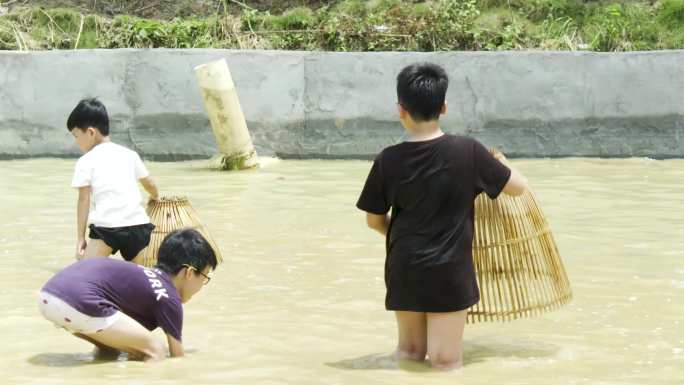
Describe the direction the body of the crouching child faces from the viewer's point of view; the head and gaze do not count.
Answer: to the viewer's right

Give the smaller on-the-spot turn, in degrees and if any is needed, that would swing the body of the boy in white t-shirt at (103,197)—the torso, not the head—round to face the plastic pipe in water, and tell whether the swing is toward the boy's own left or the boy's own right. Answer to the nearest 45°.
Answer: approximately 45° to the boy's own right

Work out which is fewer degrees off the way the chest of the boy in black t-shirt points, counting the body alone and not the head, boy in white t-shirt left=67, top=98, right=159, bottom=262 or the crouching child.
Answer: the boy in white t-shirt

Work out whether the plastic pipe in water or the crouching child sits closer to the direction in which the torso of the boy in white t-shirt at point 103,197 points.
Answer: the plastic pipe in water

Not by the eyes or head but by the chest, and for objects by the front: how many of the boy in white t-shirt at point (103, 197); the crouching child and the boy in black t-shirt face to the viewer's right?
1

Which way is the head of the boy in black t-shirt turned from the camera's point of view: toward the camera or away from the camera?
away from the camera

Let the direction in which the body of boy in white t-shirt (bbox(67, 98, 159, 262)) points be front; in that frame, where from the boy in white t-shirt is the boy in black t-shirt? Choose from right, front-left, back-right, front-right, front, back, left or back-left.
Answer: back

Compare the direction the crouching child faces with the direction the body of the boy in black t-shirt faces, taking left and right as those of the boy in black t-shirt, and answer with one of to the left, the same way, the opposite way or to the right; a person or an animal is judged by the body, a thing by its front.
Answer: to the right

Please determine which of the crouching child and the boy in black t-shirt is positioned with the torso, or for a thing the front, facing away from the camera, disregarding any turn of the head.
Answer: the boy in black t-shirt

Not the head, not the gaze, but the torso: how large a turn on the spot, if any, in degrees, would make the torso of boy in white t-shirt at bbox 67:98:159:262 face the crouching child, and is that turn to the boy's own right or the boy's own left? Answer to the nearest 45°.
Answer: approximately 135° to the boy's own left

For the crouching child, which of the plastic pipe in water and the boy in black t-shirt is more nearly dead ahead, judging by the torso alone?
the boy in black t-shirt

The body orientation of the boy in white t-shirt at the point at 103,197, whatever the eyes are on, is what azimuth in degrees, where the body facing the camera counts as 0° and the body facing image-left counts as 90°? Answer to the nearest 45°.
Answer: approximately 135°

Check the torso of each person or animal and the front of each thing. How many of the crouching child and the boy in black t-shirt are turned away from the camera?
1

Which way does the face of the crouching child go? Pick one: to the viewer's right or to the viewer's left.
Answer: to the viewer's right

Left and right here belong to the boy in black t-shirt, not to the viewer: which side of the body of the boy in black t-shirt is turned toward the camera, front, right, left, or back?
back

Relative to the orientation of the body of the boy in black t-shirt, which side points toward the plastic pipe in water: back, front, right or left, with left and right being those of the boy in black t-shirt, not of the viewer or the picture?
front

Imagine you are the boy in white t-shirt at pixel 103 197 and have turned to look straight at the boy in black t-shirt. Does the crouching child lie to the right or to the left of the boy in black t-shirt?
right
